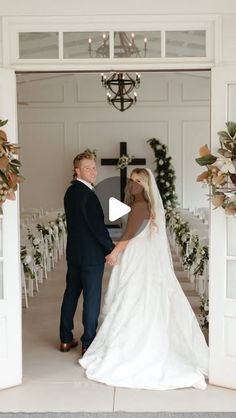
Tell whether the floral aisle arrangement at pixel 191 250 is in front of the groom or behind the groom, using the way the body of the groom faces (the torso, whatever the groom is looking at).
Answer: in front

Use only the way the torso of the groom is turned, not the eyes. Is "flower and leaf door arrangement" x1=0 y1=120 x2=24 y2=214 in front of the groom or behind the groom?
behind

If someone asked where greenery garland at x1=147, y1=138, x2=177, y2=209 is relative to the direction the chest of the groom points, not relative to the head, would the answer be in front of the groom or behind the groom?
in front

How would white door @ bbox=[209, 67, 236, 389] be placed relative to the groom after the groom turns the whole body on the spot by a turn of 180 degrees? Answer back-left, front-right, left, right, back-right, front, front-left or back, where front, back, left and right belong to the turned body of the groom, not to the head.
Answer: left

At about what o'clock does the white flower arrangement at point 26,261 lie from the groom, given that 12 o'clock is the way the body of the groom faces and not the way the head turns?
The white flower arrangement is roughly at 10 o'clock from the groom.

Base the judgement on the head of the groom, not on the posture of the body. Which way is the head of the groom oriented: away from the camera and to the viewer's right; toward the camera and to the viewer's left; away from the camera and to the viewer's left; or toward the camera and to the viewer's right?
toward the camera and to the viewer's right

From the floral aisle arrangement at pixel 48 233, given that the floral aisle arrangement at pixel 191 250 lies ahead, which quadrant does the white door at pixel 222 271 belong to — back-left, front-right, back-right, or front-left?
front-right

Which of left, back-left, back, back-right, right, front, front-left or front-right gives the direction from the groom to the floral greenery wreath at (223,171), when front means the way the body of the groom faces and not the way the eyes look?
right

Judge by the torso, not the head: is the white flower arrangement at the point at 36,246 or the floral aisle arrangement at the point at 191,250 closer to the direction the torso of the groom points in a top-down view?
the floral aisle arrangement

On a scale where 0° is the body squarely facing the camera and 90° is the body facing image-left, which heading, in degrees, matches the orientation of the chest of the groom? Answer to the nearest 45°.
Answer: approximately 225°

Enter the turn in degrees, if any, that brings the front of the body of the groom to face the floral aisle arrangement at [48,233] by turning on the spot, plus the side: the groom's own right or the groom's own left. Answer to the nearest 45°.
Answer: approximately 45° to the groom's own left

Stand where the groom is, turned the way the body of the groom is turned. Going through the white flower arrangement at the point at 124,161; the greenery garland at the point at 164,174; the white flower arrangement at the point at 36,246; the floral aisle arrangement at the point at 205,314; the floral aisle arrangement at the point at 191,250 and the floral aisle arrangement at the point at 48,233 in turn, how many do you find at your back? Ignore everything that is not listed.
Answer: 0

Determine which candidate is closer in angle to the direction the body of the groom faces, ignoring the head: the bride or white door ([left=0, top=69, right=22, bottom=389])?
the bride

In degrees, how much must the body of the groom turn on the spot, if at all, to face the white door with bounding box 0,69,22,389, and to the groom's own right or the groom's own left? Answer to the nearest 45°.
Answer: approximately 180°
